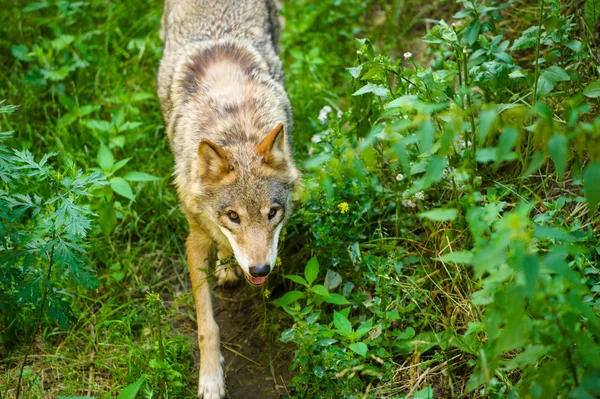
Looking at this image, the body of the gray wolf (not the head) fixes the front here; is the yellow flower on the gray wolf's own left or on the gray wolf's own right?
on the gray wolf's own left

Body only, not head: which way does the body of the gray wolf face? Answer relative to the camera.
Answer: toward the camera

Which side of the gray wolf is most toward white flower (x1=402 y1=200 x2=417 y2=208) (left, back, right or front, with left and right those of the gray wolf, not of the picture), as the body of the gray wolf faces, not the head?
left
